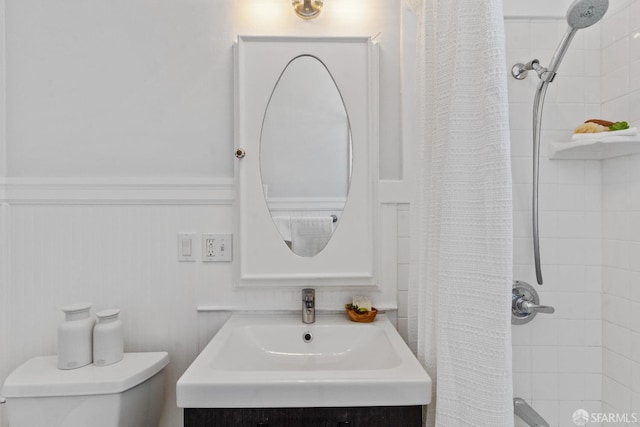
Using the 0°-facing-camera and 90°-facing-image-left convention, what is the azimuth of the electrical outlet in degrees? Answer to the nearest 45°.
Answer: approximately 0°

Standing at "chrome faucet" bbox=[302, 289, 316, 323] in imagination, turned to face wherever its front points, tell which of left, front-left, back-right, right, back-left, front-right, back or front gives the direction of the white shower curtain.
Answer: front-left

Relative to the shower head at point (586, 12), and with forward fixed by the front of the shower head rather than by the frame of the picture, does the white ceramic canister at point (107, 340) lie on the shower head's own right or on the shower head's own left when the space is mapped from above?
on the shower head's own right
